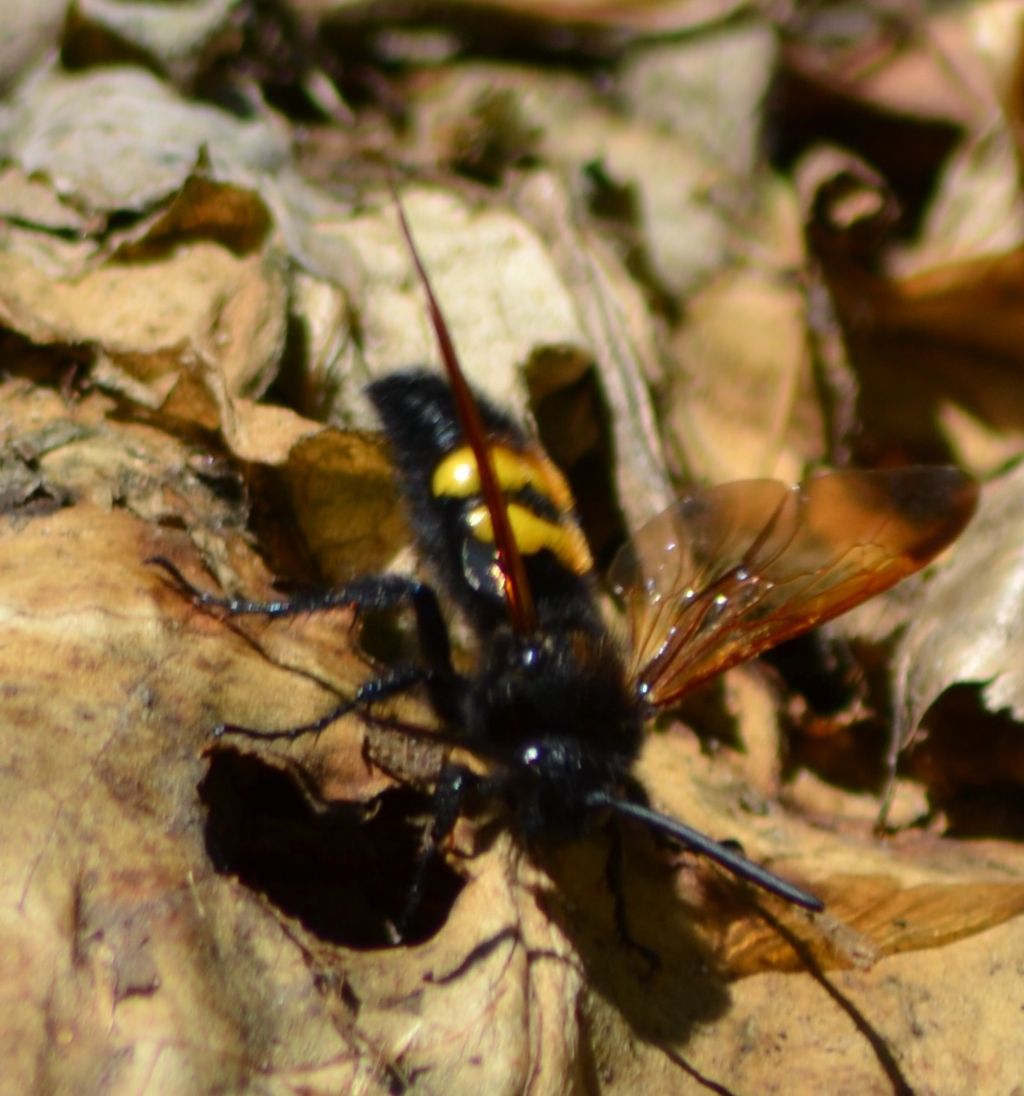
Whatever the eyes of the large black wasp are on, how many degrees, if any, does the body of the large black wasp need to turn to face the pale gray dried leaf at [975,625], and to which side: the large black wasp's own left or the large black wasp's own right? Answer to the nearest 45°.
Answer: approximately 135° to the large black wasp's own left

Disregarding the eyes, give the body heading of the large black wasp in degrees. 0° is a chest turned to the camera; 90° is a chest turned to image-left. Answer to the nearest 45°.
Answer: approximately 0°
